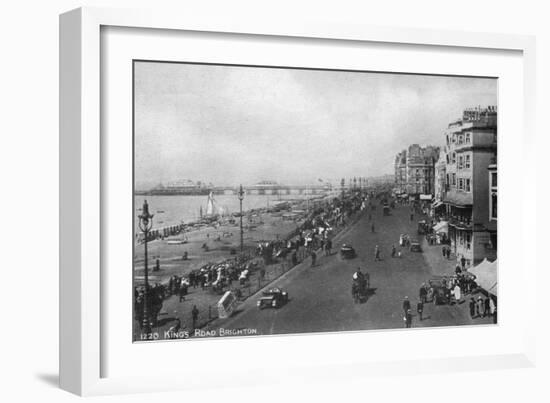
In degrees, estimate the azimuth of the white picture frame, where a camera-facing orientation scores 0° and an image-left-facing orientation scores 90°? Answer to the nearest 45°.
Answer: approximately 315°
